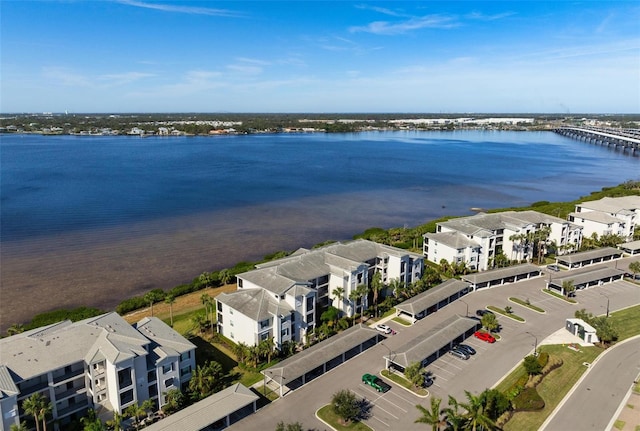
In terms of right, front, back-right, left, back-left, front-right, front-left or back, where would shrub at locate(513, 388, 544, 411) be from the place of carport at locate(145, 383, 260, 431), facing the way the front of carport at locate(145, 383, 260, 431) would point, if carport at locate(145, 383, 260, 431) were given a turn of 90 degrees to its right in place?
back-left

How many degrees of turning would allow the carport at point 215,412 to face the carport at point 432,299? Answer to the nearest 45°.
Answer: approximately 90° to its left

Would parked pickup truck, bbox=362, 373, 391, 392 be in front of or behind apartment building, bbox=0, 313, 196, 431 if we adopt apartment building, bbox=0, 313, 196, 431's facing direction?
in front

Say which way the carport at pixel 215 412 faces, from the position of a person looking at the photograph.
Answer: facing the viewer and to the right of the viewer

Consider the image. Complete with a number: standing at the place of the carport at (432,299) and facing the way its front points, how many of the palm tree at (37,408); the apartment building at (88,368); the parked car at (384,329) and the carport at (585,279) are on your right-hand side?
3

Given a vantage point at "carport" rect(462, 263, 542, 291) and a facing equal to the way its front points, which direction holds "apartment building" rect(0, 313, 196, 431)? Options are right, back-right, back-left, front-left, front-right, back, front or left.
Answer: right

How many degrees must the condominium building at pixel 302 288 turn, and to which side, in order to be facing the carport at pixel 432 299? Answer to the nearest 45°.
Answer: approximately 45° to its left

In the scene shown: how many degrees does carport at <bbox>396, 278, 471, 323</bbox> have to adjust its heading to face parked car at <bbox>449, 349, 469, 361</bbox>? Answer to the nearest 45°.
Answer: approximately 45° to its right

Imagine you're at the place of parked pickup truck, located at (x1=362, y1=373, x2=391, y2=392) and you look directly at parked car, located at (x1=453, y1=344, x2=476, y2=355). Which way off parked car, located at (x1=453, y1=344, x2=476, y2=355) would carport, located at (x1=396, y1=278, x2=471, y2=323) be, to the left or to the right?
left

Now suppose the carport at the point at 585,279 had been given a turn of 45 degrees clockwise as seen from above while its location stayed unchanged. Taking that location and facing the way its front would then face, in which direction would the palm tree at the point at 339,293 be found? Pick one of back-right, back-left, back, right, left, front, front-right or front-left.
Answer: front-right

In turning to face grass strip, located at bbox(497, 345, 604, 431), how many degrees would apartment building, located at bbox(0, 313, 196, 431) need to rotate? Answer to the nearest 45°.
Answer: approximately 45° to its left

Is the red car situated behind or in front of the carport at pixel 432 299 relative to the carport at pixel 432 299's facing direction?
in front
